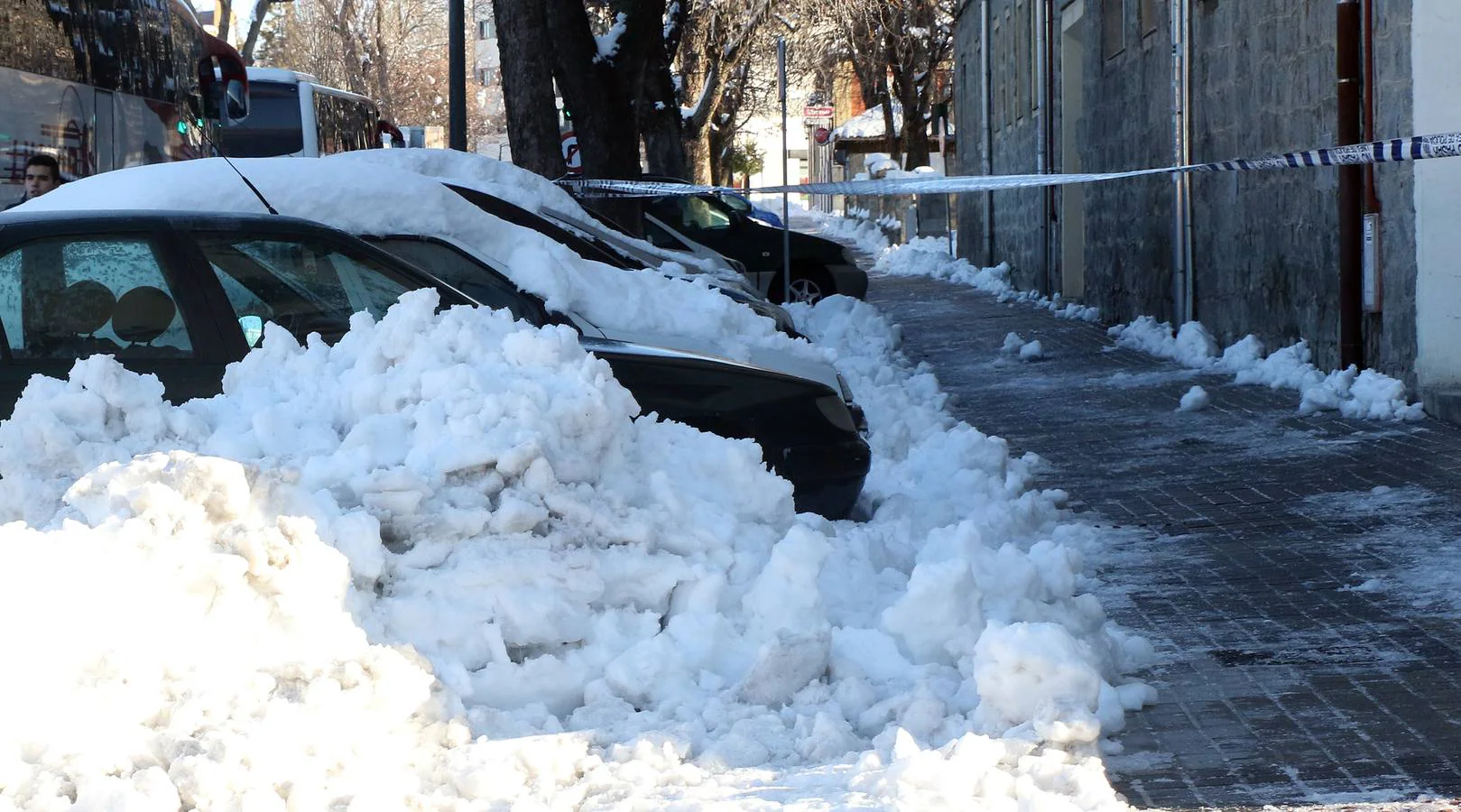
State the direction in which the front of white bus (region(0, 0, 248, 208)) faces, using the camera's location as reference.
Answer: facing away from the viewer and to the right of the viewer

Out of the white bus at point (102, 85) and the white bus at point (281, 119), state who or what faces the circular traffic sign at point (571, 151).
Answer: the white bus at point (102, 85)

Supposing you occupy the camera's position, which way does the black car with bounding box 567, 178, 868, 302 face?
facing to the right of the viewer

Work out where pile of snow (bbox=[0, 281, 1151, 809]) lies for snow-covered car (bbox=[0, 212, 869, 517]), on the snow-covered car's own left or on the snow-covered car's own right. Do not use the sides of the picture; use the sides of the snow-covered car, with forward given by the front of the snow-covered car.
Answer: on the snow-covered car's own right

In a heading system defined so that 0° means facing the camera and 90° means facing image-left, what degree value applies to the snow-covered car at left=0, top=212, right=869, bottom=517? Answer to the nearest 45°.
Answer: approximately 270°

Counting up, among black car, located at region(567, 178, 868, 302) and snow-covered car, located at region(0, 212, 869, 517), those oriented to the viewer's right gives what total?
2

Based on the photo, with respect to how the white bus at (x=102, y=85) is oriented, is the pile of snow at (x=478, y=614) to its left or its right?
on its right

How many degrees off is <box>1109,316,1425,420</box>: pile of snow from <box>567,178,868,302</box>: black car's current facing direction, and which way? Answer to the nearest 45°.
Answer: approximately 45° to its right

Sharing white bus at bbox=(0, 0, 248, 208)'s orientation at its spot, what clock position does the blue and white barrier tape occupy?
The blue and white barrier tape is roughly at 3 o'clock from the white bus.
